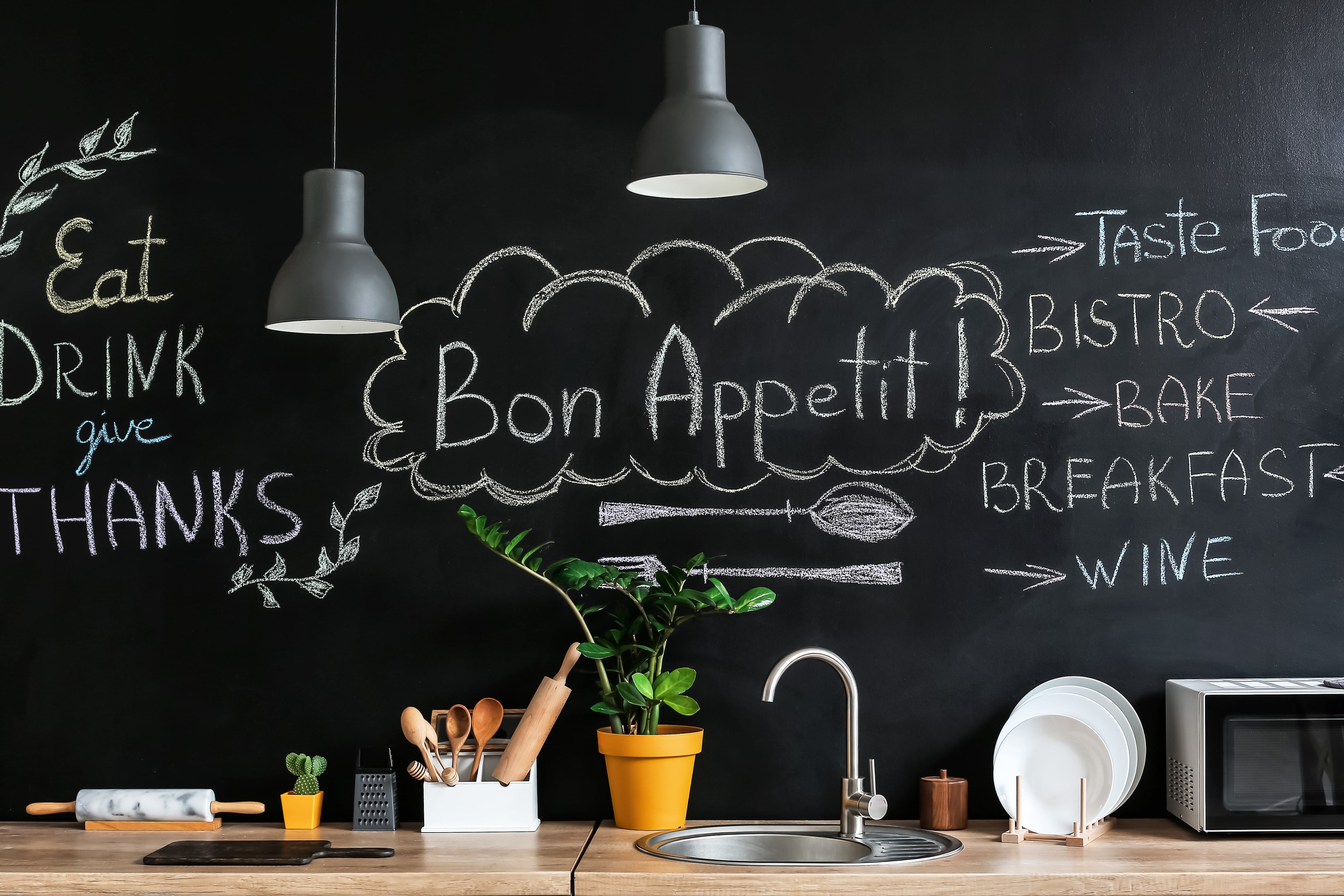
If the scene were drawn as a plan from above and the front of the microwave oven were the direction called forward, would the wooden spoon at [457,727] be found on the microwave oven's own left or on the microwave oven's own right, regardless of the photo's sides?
on the microwave oven's own right

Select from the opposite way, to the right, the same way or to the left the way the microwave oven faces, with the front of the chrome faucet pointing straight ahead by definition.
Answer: to the left

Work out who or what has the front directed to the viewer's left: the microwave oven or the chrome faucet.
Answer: the chrome faucet

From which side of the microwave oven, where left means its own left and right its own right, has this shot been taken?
front

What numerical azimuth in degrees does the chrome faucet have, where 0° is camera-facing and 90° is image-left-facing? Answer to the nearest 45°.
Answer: approximately 90°
